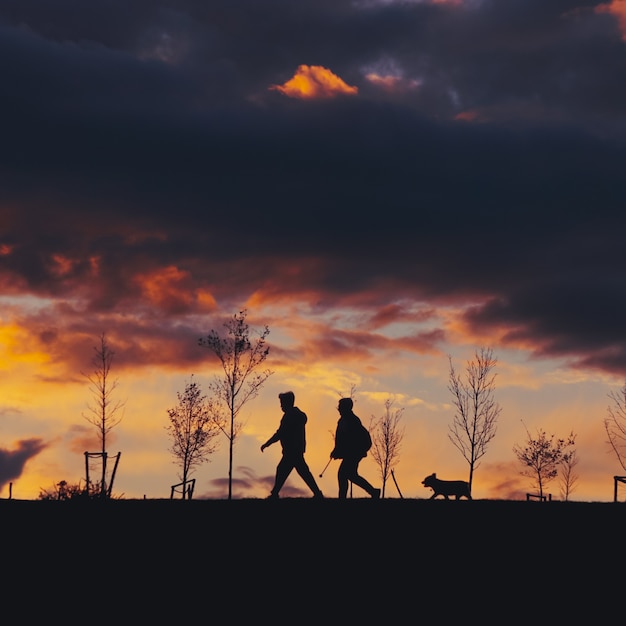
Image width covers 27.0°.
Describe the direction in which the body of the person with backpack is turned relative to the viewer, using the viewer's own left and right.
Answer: facing to the left of the viewer

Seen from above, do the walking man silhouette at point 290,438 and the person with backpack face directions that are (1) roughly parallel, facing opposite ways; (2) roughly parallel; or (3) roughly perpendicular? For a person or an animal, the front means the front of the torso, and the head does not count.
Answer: roughly parallel

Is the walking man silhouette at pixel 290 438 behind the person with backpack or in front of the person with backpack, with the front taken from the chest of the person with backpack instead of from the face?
in front

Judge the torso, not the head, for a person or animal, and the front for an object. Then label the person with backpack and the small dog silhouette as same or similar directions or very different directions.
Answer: same or similar directions

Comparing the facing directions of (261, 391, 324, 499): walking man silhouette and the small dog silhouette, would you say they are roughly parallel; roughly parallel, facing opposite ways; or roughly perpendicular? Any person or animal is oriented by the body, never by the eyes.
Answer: roughly parallel

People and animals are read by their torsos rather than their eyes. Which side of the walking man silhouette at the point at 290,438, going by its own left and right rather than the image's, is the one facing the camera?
left

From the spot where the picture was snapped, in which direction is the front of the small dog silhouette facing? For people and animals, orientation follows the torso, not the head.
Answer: facing to the left of the viewer
